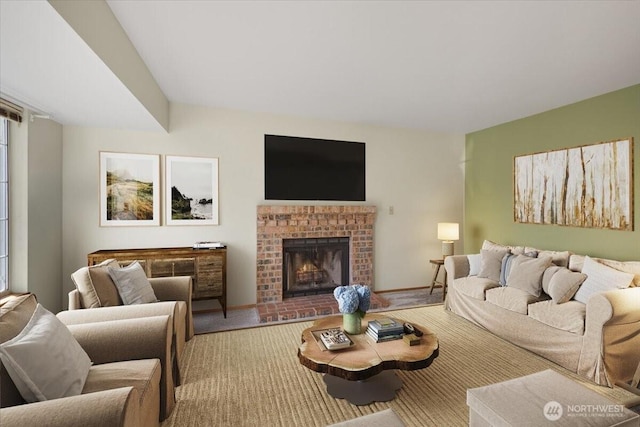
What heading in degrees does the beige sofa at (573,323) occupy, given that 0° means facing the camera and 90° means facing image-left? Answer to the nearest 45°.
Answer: approximately 45°

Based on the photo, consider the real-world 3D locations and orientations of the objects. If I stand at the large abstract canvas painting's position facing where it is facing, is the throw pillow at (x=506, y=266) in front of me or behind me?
in front

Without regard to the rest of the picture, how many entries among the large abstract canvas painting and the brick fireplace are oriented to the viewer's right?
0

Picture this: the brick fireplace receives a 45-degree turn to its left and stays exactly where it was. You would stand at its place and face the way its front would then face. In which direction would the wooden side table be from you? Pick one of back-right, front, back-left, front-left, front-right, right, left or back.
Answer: front-left

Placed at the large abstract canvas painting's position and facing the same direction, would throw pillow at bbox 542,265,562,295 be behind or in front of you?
in front

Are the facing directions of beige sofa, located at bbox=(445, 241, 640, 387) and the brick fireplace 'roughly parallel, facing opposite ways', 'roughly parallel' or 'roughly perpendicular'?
roughly perpendicular

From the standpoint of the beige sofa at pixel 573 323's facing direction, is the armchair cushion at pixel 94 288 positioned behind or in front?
in front

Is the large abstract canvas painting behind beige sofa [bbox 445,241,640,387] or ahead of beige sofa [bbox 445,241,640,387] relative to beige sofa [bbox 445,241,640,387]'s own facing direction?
behind

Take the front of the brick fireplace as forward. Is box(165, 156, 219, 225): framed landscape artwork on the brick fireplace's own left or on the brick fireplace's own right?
on the brick fireplace's own right
